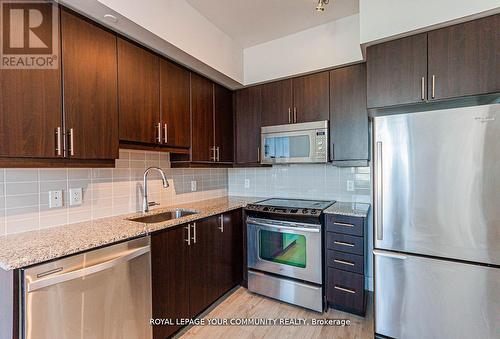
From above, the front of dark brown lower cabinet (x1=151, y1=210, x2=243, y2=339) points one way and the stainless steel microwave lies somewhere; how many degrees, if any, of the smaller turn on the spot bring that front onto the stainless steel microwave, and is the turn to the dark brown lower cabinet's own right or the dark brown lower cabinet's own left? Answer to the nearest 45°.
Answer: approximately 45° to the dark brown lower cabinet's own left

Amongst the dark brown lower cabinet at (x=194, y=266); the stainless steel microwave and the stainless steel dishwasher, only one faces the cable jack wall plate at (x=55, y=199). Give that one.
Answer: the stainless steel microwave

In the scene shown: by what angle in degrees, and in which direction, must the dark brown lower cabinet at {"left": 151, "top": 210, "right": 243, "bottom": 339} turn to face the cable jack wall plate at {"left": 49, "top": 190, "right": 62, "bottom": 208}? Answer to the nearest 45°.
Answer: approximately 135° to its right

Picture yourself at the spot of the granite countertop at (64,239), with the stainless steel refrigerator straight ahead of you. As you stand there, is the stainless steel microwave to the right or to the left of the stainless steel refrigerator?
left
